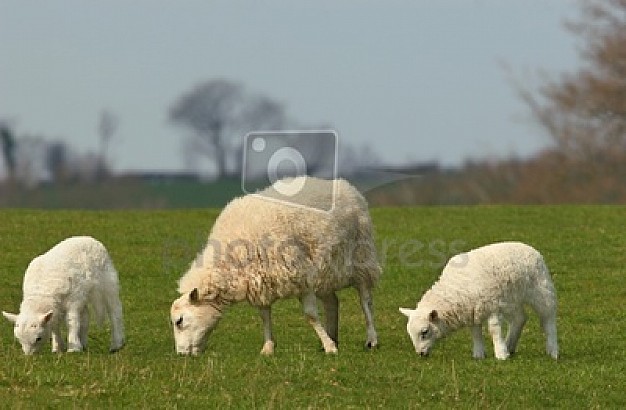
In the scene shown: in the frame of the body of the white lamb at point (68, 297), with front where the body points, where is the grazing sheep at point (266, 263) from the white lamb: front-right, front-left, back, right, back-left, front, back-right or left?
back-left

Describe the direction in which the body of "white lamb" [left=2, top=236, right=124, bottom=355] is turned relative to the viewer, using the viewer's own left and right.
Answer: facing the viewer and to the left of the viewer

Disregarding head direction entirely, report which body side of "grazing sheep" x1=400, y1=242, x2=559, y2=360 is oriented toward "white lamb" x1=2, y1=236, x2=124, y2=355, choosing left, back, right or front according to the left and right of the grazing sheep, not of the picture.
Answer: front

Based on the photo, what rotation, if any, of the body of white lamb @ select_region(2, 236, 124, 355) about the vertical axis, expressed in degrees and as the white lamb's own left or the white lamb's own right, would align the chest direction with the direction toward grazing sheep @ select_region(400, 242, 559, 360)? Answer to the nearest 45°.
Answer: approximately 135° to the white lamb's own left

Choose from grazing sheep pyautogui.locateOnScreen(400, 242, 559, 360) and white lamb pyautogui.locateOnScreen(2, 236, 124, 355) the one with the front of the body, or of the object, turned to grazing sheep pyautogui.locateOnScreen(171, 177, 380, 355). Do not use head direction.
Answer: grazing sheep pyautogui.locateOnScreen(400, 242, 559, 360)

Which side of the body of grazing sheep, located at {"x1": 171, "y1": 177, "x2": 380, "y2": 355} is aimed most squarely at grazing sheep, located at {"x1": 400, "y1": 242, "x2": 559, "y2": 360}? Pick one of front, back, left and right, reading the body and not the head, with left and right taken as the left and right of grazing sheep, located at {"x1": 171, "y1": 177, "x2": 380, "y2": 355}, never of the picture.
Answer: back

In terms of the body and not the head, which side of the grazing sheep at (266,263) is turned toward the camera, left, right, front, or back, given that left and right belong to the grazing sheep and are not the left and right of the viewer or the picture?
left

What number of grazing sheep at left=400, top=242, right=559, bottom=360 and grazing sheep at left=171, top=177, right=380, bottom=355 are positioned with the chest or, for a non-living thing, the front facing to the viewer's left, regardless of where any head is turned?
2

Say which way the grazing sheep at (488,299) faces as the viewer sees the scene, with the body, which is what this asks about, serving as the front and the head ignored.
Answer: to the viewer's left

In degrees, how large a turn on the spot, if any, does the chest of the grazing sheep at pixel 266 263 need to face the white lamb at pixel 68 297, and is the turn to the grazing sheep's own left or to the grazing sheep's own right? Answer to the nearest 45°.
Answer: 0° — it already faces it

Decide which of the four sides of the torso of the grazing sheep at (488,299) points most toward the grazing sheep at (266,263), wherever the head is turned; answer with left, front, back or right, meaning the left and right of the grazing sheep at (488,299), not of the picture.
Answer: front
